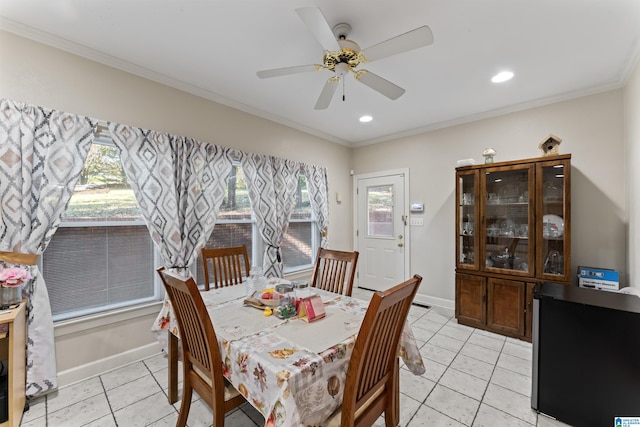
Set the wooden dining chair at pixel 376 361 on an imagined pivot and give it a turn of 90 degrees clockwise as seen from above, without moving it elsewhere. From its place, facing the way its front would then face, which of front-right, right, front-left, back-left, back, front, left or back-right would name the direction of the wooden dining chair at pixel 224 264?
left

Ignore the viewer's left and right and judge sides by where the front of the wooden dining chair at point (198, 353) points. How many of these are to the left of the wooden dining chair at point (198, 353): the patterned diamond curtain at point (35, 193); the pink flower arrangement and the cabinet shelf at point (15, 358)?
3

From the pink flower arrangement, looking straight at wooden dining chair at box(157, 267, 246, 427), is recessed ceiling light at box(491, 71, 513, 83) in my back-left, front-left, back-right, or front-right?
front-left

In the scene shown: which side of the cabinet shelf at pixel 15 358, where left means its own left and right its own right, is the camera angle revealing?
front

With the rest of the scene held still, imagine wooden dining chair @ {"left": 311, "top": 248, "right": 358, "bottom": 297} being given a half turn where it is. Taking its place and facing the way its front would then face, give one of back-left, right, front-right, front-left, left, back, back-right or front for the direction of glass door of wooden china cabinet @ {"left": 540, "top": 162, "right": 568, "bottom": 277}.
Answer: front-right

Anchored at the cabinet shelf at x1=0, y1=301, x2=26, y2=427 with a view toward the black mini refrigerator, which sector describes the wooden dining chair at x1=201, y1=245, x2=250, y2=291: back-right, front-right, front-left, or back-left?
front-left

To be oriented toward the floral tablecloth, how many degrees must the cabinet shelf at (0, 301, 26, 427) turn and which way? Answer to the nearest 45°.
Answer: approximately 45° to its left

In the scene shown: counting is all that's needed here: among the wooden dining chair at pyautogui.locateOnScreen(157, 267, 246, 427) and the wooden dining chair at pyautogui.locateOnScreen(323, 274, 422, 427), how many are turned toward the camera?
0

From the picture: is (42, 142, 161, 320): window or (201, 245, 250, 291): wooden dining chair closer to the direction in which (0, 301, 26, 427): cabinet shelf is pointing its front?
the wooden dining chair

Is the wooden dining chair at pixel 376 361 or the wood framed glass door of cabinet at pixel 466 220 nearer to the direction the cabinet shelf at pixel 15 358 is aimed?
the wooden dining chair

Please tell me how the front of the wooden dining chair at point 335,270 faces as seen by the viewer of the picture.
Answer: facing the viewer and to the left of the viewer

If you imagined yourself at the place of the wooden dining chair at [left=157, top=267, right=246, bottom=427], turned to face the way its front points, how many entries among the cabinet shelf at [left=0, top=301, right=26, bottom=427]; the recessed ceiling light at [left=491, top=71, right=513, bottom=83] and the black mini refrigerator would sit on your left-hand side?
1

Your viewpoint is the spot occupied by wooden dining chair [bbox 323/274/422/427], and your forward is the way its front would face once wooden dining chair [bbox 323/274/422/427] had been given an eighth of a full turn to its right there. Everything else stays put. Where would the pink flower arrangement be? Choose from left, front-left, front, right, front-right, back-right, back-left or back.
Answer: left

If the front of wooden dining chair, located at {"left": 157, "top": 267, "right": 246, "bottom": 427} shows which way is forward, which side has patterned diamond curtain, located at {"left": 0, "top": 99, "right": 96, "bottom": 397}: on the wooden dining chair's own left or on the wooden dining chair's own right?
on the wooden dining chair's own left
